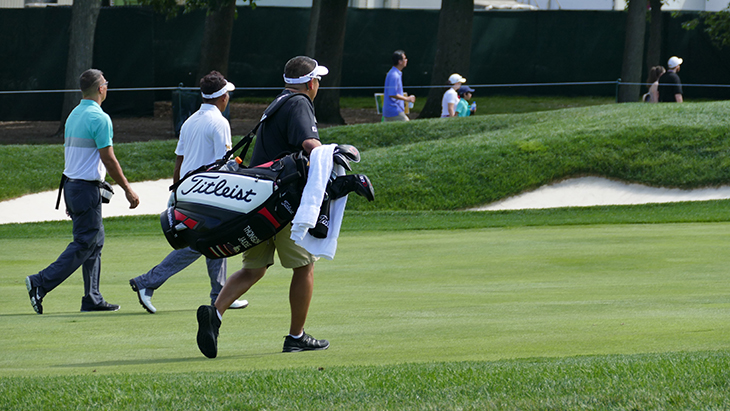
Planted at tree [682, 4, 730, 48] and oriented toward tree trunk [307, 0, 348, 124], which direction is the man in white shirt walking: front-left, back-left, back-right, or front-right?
front-left

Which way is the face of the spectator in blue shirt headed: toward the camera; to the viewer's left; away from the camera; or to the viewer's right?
to the viewer's right

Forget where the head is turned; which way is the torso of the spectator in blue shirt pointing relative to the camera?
to the viewer's right

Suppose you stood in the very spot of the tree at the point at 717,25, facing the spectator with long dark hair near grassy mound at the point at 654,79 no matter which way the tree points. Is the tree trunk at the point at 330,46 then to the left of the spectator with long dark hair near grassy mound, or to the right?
right
